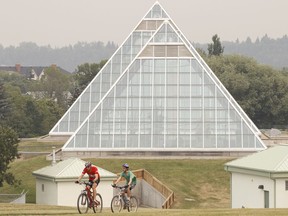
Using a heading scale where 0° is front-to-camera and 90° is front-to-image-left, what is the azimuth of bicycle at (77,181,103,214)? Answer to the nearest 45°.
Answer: approximately 45°
